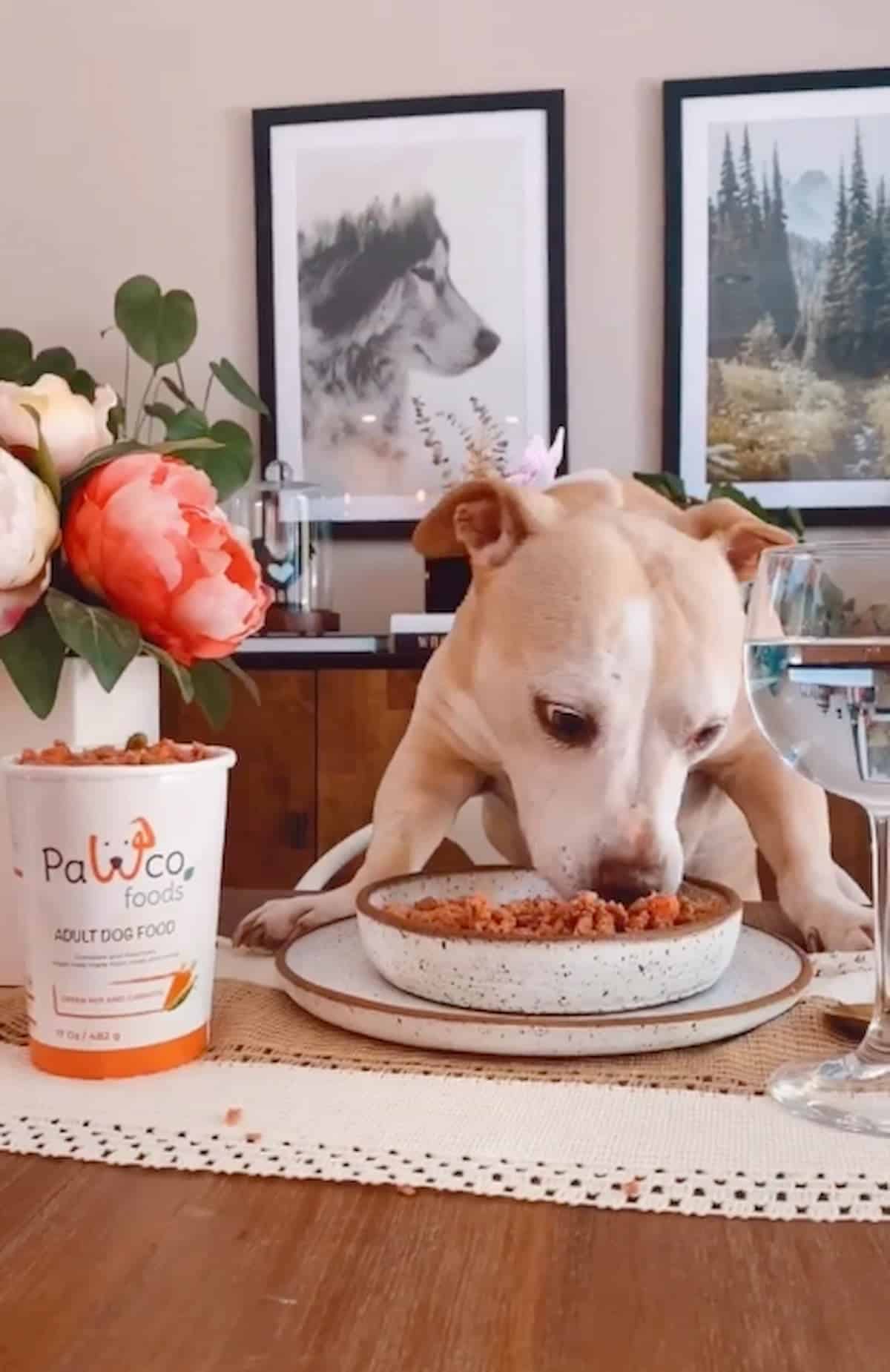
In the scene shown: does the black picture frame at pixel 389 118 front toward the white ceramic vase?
yes

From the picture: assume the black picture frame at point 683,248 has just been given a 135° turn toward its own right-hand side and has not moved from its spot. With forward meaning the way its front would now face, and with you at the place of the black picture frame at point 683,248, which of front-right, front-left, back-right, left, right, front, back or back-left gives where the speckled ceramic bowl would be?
back-left

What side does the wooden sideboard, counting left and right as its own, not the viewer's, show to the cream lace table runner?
front

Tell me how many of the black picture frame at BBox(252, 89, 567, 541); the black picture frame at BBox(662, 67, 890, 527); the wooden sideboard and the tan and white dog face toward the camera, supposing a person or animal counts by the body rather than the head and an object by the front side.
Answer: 4

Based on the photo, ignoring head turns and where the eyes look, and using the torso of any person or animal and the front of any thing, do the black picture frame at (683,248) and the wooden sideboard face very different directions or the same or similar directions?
same or similar directions

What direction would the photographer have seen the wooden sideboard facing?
facing the viewer

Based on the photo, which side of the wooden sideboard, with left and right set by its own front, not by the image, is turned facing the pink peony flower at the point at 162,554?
front

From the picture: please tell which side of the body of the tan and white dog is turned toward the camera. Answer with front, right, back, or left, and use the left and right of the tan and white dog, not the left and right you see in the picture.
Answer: front

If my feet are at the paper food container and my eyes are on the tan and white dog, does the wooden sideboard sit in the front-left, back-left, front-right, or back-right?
front-left

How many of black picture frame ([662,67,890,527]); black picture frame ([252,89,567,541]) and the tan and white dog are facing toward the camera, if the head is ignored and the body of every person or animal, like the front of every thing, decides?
3

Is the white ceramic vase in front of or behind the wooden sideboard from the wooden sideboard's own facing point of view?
in front
